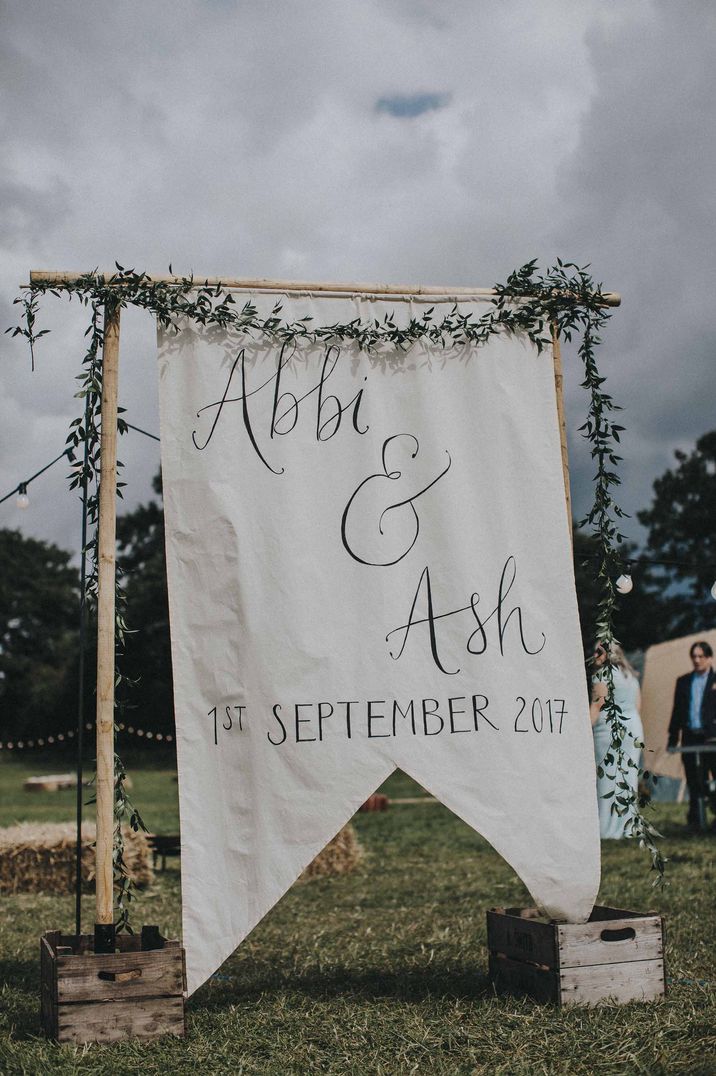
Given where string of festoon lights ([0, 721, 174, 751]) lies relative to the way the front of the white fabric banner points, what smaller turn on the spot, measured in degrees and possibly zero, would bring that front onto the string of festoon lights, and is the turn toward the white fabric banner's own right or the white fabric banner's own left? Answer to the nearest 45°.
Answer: approximately 180°

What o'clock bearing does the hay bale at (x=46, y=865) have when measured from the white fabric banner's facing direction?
The hay bale is roughly at 5 o'clock from the white fabric banner.

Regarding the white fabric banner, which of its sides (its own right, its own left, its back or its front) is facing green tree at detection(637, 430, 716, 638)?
back

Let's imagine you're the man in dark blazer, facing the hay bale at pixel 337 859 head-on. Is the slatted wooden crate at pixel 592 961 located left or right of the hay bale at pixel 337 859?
left

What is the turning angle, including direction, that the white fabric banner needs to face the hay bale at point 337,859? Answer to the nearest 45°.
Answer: approximately 180°

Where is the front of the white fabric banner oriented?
toward the camera
